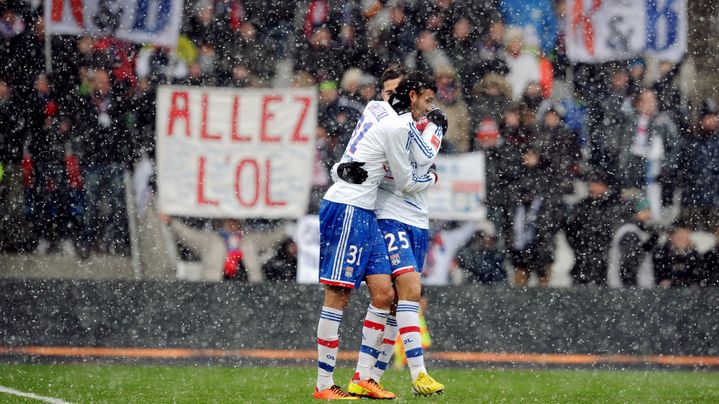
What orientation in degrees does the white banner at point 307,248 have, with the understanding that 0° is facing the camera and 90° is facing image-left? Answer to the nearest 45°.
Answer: approximately 0°

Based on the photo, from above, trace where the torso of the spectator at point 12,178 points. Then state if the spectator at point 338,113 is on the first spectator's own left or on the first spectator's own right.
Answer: on the first spectator's own left

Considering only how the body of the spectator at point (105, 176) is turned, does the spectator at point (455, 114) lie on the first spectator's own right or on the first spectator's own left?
on the first spectator's own left

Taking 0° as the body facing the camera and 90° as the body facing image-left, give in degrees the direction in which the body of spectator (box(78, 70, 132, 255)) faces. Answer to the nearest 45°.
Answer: approximately 0°

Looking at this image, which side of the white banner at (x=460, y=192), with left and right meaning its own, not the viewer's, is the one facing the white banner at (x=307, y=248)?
right

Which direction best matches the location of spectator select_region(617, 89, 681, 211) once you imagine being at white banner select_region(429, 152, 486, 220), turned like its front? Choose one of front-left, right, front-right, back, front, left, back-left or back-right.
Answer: left

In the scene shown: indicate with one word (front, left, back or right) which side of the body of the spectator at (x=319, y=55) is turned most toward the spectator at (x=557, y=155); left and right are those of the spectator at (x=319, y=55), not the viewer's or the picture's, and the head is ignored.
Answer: left
